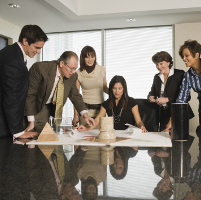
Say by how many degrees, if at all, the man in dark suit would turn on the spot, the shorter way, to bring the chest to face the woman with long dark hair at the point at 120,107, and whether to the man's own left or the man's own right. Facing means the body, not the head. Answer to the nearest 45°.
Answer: approximately 45° to the man's own left

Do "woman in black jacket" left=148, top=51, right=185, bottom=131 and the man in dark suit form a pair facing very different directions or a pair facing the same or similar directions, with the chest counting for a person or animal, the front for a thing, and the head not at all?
very different directions

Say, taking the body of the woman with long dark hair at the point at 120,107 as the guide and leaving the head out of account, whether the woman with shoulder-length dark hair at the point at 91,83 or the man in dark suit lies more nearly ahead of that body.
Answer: the man in dark suit

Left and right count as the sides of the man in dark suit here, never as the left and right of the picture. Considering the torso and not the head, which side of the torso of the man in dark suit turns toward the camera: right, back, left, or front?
right

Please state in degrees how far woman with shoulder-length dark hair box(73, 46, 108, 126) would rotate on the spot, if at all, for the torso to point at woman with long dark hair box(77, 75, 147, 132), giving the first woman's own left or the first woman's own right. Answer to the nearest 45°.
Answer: approximately 45° to the first woman's own left

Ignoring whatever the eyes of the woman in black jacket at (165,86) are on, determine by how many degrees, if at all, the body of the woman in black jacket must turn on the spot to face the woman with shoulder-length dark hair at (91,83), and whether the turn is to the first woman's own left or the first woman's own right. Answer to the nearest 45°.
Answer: approximately 45° to the first woman's own right

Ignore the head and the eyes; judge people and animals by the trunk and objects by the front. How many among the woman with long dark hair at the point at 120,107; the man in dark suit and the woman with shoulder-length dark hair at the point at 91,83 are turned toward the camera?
2

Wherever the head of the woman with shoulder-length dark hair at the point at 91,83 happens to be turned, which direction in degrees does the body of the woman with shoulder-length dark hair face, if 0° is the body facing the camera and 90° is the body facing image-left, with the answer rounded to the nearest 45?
approximately 0°

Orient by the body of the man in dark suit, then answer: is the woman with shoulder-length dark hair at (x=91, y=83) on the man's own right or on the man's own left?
on the man's own left

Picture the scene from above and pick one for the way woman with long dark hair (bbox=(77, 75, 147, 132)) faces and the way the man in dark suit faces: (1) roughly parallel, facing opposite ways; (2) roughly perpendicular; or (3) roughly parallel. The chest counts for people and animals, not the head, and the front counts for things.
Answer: roughly perpendicular

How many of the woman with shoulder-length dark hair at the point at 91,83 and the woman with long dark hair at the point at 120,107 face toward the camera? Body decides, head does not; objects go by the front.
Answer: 2
